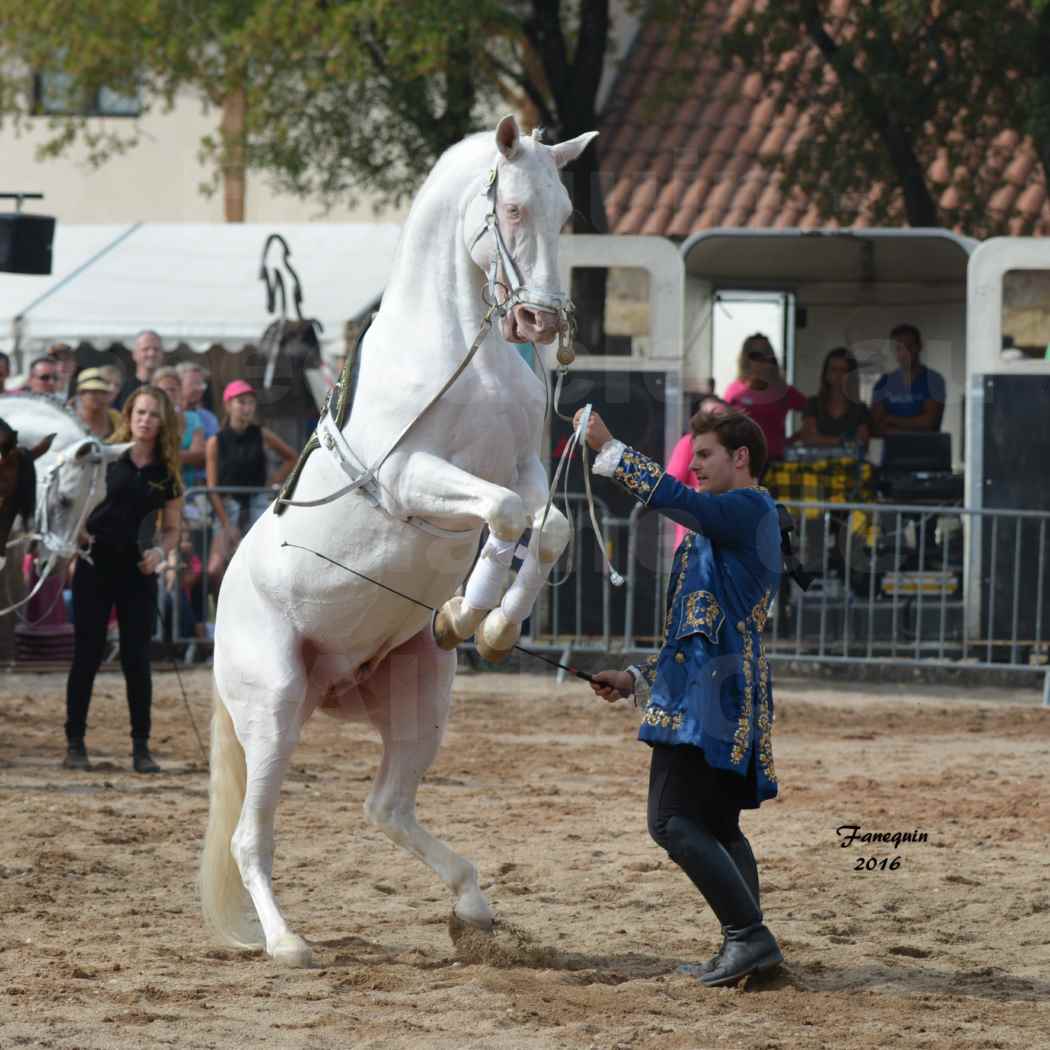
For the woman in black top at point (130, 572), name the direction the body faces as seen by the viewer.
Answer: toward the camera

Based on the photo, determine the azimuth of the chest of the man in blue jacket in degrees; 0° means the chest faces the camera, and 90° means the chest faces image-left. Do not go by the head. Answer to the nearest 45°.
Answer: approximately 90°

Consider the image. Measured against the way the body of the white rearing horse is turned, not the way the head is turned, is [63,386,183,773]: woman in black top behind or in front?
behind

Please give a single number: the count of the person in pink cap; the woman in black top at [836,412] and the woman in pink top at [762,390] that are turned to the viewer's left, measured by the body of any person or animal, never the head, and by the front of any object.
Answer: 0

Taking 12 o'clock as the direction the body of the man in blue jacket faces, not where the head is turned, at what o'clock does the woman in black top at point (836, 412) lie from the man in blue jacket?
The woman in black top is roughly at 3 o'clock from the man in blue jacket.

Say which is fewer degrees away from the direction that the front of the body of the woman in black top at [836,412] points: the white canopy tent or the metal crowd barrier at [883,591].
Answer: the metal crowd barrier

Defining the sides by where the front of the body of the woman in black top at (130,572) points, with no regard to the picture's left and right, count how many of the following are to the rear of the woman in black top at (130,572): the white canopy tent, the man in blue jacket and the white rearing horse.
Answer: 1

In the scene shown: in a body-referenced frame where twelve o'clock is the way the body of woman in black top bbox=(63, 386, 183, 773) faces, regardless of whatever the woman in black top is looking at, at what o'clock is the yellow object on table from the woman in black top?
The yellow object on table is roughly at 8 o'clock from the woman in black top.

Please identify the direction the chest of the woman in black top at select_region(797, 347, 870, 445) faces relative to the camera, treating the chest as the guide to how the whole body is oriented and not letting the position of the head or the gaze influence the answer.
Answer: toward the camera

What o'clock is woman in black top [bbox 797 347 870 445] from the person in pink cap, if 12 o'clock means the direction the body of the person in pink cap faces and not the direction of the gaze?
The woman in black top is roughly at 9 o'clock from the person in pink cap.

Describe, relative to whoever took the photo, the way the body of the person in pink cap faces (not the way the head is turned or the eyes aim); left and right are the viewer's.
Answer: facing the viewer

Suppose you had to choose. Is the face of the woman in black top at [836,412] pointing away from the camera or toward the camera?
toward the camera

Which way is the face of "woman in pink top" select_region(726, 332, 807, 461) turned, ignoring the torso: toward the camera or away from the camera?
toward the camera

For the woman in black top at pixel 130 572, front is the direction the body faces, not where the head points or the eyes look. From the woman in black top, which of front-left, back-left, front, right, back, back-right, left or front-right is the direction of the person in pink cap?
back

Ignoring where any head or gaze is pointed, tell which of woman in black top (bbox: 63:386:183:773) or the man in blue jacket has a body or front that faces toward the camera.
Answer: the woman in black top
